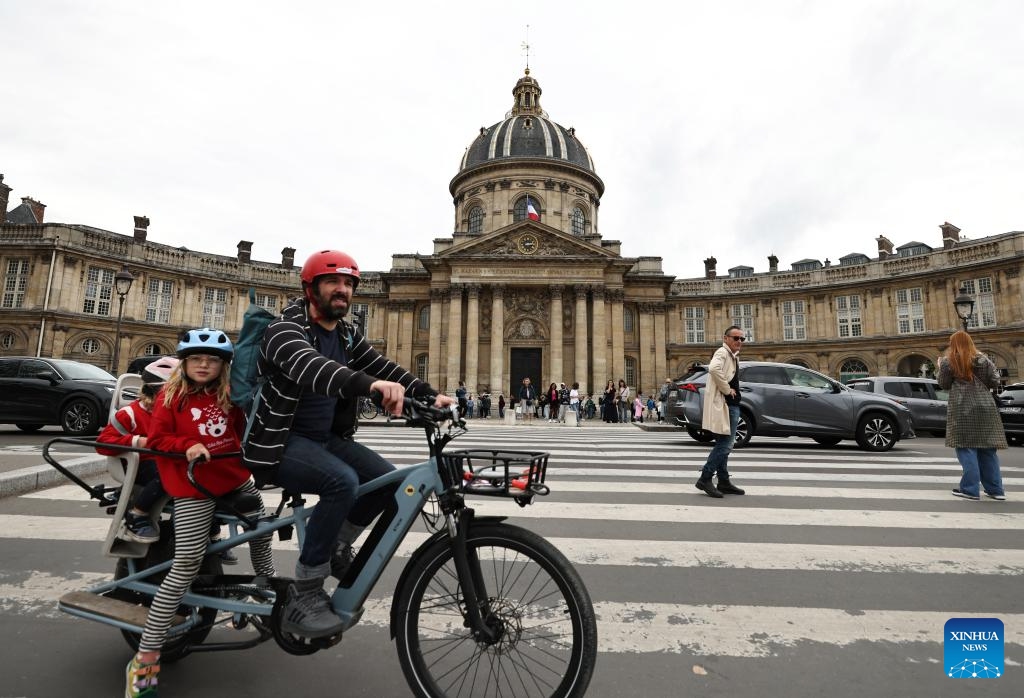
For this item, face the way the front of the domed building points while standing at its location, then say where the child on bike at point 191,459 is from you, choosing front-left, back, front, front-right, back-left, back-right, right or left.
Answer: front

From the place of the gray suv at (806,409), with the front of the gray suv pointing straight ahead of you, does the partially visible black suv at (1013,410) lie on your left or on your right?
on your left

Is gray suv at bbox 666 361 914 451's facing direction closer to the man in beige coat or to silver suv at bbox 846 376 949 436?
the silver suv

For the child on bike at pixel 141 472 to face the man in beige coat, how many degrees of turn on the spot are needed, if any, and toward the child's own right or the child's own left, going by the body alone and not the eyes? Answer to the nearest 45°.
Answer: approximately 45° to the child's own left

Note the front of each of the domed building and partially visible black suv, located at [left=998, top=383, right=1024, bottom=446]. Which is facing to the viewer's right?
the partially visible black suv

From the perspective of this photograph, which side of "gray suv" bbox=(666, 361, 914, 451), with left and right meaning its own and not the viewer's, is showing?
right

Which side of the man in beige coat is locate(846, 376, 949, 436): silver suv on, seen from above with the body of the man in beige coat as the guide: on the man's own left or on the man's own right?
on the man's own left

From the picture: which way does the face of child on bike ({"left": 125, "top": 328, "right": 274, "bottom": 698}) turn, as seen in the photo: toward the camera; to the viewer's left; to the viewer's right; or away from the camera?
toward the camera

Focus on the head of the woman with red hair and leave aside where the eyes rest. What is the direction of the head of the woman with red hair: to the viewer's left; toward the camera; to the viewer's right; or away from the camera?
away from the camera

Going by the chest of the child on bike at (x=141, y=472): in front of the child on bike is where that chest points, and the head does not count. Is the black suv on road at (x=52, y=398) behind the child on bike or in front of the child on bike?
behind

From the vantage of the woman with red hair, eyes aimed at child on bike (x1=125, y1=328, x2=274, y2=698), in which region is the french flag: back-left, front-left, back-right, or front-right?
back-right

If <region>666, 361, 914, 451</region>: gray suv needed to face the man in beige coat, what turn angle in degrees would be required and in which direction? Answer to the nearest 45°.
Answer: approximately 90° to its right

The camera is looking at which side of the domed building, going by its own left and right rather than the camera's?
front

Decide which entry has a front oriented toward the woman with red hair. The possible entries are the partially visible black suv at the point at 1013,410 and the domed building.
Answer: the domed building

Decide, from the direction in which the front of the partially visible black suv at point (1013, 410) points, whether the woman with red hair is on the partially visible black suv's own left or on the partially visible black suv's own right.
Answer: on the partially visible black suv's own right

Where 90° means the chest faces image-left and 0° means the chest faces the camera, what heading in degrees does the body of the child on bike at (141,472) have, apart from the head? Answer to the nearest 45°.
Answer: approximately 315°

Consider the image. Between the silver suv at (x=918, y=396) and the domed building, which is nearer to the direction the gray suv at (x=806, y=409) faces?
the silver suv
